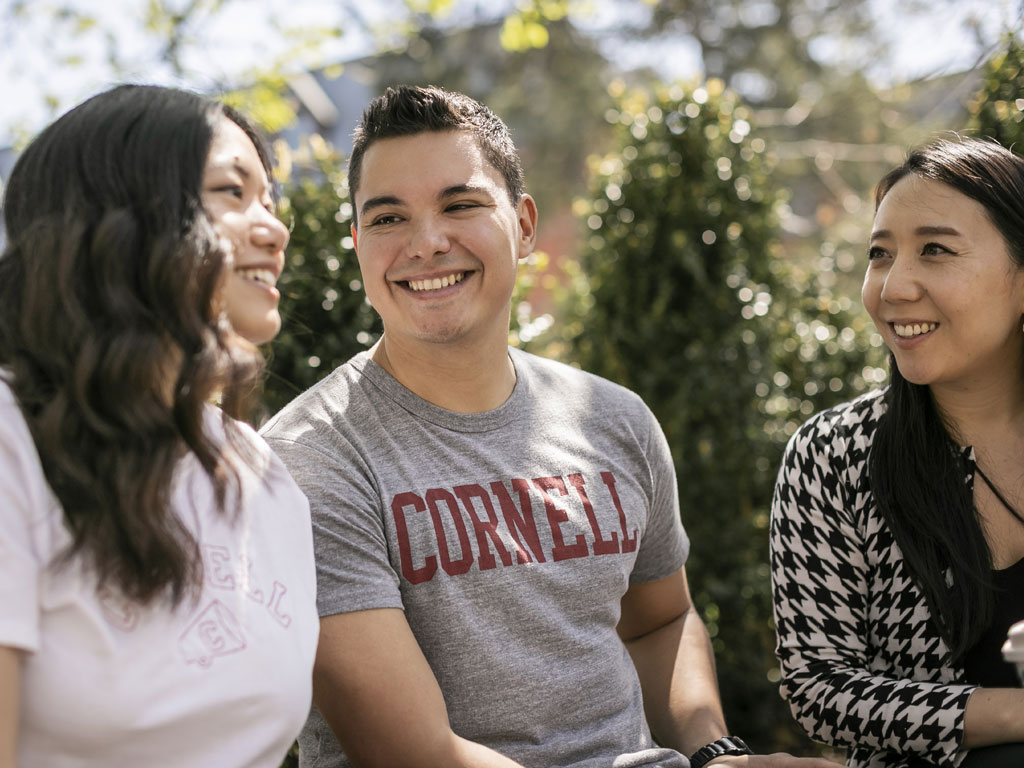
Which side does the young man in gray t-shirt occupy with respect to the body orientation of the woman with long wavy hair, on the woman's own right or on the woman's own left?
on the woman's own left

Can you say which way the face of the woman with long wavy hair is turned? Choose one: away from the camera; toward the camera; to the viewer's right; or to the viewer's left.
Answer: to the viewer's right

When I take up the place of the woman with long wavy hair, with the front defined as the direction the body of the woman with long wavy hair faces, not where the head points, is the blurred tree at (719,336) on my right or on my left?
on my left

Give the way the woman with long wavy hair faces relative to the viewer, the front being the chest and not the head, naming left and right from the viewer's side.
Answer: facing the viewer and to the right of the viewer
